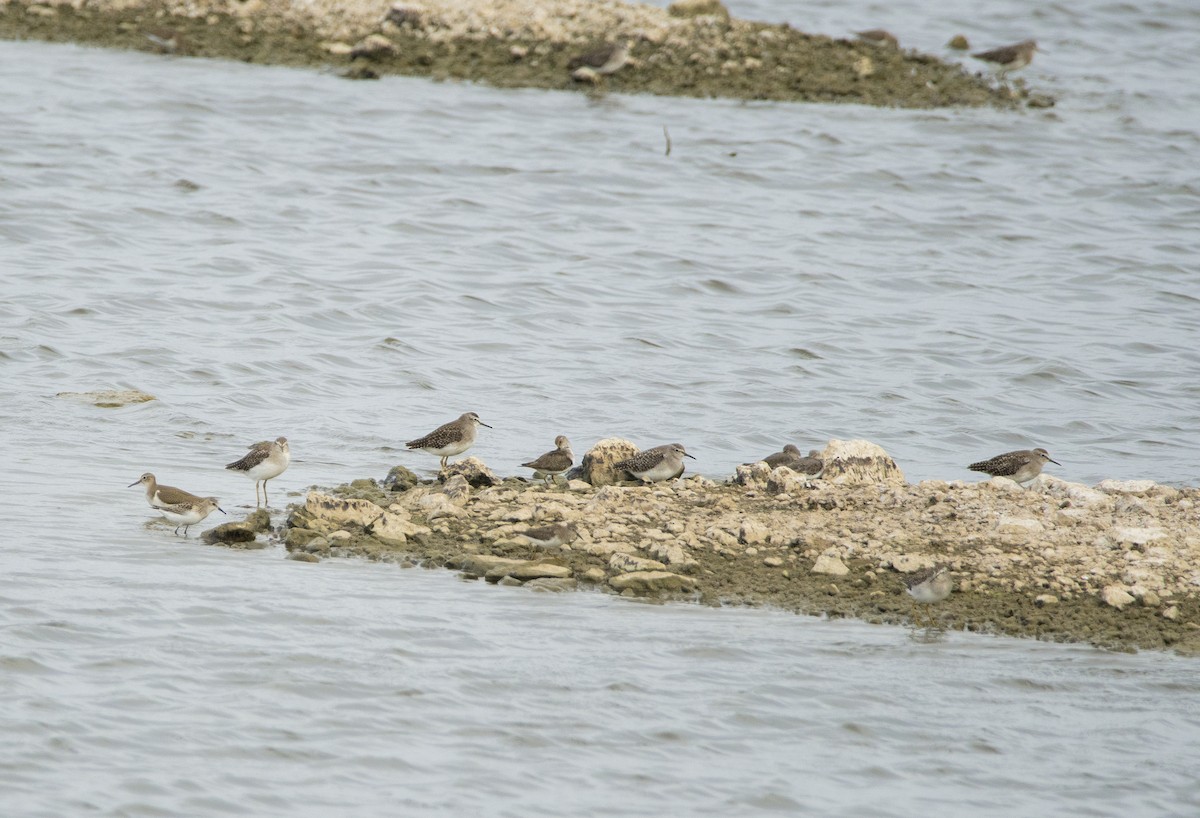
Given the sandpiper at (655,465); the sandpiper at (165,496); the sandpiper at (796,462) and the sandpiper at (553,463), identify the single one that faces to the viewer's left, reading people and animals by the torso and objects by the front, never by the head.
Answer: the sandpiper at (165,496)

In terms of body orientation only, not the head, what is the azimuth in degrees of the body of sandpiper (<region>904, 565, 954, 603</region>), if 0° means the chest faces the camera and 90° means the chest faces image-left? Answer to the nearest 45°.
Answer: approximately 315°

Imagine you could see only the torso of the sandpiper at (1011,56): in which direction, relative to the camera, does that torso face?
to the viewer's right

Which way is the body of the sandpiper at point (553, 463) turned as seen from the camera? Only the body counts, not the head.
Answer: to the viewer's right

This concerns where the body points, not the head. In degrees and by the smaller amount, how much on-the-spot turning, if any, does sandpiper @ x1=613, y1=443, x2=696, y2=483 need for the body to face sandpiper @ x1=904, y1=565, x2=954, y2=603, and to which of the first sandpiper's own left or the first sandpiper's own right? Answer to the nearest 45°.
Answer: approximately 45° to the first sandpiper's own right

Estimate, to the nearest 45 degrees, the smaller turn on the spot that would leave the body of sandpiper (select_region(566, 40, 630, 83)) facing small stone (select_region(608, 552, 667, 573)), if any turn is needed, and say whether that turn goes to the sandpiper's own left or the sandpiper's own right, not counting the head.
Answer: approximately 90° to the sandpiper's own right

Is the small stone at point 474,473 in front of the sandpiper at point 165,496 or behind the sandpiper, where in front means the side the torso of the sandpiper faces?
behind

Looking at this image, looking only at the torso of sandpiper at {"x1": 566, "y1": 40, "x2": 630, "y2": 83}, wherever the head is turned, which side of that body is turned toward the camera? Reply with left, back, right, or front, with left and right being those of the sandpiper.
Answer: right

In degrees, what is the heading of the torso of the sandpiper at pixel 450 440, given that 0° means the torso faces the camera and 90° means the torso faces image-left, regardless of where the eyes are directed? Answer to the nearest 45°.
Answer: approximately 270°

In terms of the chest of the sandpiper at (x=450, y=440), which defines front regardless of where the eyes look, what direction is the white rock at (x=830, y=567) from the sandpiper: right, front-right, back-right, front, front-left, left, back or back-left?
front-right

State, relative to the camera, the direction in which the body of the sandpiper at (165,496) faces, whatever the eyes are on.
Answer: to the viewer's left
